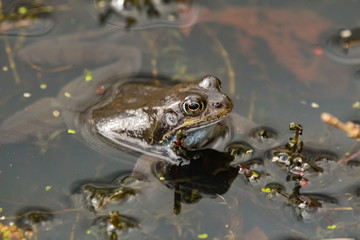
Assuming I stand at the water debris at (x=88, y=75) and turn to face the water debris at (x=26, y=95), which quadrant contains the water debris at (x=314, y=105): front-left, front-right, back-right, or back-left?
back-left

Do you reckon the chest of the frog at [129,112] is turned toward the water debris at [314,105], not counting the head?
yes

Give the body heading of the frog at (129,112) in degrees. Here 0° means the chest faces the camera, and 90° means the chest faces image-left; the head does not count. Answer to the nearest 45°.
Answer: approximately 270°

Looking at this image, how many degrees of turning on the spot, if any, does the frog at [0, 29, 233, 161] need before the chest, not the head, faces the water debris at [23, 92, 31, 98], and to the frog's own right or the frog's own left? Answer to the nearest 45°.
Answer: approximately 180°

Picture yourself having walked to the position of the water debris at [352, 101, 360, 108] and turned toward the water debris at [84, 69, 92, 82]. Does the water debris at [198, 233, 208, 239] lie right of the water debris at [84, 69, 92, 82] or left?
left

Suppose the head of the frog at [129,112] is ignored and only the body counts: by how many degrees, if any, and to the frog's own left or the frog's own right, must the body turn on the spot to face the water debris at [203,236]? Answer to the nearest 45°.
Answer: approximately 45° to the frog's own right

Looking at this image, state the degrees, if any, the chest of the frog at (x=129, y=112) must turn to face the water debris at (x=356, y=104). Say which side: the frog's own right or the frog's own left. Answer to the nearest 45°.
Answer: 0° — it already faces it
